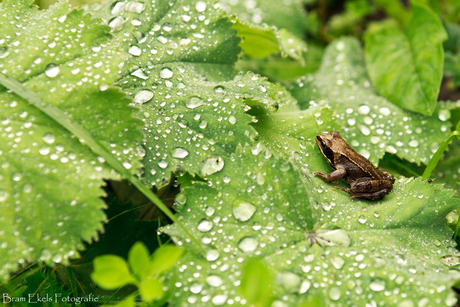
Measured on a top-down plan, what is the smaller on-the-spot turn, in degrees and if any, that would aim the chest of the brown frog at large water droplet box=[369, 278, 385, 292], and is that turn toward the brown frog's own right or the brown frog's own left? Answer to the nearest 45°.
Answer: approximately 135° to the brown frog's own left

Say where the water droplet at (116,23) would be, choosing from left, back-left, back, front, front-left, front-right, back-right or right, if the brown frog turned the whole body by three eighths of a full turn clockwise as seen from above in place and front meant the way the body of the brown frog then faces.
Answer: back

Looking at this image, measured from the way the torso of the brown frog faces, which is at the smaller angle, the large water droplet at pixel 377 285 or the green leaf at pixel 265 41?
the green leaf

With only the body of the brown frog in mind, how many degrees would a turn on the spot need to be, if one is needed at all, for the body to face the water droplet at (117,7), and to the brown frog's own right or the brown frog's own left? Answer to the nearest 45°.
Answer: approximately 45° to the brown frog's own left

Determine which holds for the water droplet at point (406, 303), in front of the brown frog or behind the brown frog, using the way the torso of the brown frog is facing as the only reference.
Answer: behind

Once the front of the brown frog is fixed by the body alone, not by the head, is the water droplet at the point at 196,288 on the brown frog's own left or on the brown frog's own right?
on the brown frog's own left

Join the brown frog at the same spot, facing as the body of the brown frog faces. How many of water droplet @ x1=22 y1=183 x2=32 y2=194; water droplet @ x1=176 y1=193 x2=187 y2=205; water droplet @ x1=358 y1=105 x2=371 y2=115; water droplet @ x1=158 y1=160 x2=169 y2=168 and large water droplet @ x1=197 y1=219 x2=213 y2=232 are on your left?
4

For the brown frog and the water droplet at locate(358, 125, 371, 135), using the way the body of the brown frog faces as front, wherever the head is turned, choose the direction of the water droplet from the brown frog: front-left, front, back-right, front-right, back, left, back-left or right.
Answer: front-right

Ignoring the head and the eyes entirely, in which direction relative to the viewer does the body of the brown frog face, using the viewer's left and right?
facing away from the viewer and to the left of the viewer
